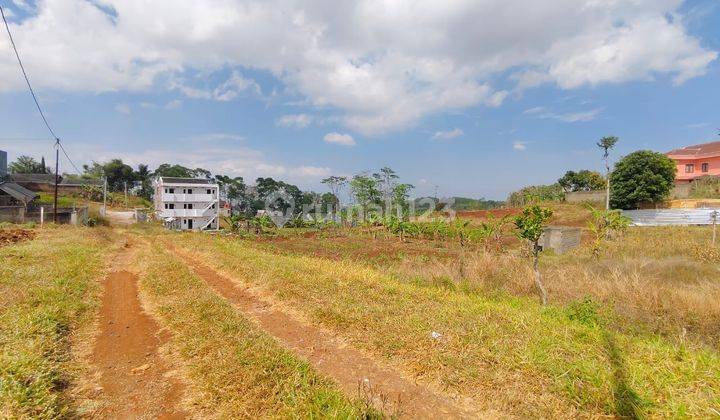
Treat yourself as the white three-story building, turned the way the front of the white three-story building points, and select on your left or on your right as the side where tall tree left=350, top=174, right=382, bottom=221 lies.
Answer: on your left

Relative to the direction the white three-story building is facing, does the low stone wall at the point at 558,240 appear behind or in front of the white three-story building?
in front

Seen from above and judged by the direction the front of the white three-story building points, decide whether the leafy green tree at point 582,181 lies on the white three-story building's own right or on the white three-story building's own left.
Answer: on the white three-story building's own left

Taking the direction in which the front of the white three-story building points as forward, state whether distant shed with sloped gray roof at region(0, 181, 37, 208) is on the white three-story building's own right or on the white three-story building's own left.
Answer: on the white three-story building's own right

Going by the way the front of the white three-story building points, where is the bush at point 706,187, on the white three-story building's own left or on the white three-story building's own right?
on the white three-story building's own left

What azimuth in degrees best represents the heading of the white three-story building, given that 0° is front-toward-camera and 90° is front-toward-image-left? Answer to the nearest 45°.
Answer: approximately 0°

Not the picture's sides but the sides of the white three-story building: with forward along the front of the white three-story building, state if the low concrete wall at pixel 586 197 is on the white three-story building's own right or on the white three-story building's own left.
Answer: on the white three-story building's own left

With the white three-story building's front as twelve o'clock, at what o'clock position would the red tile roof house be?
The red tile roof house is roughly at 10 o'clock from the white three-story building.

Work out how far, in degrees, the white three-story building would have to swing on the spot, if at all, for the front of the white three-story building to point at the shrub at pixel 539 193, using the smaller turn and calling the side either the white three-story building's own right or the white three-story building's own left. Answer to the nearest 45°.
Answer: approximately 45° to the white three-story building's own left
